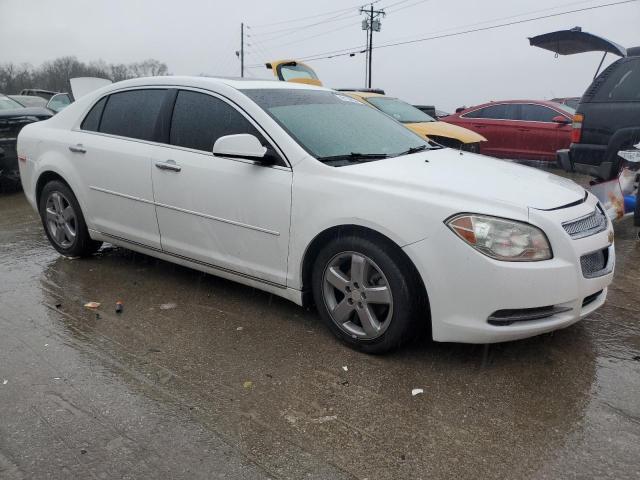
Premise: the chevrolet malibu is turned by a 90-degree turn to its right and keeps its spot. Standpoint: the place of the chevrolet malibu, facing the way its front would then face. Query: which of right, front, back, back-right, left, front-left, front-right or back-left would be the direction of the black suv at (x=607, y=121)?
back

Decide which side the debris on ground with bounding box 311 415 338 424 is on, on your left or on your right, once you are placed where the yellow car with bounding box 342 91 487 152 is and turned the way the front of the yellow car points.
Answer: on your right

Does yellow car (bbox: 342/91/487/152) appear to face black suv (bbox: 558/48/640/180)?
yes

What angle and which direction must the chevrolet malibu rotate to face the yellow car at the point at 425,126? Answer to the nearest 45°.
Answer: approximately 135° to its left

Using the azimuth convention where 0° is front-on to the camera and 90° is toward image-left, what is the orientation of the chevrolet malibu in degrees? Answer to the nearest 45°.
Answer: approximately 315°

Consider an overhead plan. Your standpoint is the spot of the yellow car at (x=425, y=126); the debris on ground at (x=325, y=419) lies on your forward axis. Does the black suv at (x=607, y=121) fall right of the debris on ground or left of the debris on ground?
left

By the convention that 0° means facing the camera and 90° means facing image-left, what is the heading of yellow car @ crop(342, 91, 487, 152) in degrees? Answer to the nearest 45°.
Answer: approximately 315°
